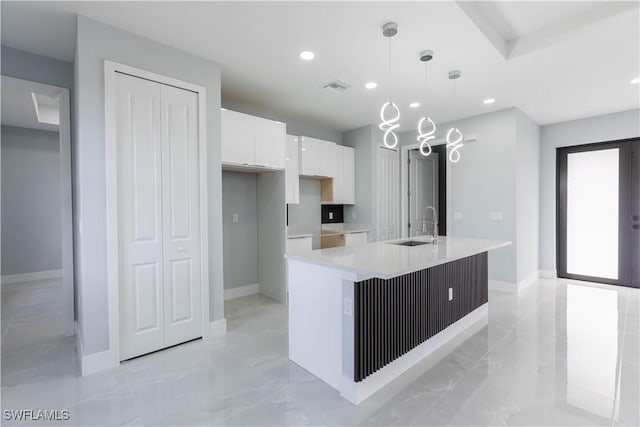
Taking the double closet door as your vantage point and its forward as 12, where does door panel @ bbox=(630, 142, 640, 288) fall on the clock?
The door panel is roughly at 11 o'clock from the double closet door.

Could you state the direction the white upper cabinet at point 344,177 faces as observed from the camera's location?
facing the viewer and to the right of the viewer

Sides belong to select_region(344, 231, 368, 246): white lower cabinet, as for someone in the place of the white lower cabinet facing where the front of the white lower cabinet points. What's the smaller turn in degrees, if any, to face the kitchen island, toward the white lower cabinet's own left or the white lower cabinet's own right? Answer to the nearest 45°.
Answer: approximately 45° to the white lower cabinet's own right

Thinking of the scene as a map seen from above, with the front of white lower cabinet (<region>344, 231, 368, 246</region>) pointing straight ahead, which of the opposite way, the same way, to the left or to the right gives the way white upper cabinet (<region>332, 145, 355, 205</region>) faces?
the same way

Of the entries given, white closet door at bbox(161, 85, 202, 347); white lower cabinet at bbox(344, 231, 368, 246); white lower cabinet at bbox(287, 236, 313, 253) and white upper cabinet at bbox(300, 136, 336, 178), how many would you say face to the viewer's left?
0

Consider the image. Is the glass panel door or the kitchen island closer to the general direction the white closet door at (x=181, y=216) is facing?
the kitchen island

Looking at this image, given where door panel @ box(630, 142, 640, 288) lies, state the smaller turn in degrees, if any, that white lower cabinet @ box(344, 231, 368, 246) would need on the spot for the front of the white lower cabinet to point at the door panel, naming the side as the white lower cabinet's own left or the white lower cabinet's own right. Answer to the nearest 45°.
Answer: approximately 45° to the white lower cabinet's own left

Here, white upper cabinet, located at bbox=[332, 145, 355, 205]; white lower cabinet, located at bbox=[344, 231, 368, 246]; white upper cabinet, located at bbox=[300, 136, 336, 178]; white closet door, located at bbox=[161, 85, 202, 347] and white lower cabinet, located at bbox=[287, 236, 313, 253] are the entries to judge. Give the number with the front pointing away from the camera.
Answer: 0

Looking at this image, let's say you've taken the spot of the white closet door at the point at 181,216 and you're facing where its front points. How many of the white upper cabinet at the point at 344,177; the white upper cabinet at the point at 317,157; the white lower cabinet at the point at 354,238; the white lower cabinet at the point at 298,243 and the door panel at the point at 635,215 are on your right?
0

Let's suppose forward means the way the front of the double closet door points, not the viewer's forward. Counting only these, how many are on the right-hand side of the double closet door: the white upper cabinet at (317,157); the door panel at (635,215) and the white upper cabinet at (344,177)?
0

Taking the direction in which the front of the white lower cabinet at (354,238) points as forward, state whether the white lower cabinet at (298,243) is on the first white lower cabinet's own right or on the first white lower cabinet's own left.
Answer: on the first white lower cabinet's own right

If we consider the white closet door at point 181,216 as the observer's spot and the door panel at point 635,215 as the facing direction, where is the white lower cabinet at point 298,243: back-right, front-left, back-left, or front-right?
front-left

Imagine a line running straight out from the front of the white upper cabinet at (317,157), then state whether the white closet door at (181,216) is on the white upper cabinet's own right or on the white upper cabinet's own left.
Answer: on the white upper cabinet's own right

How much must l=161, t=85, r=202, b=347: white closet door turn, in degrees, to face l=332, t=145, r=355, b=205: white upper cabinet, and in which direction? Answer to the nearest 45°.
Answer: approximately 90° to its left

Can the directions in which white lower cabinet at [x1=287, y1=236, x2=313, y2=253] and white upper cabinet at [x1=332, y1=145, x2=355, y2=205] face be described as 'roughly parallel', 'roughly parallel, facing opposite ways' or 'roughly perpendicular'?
roughly parallel
